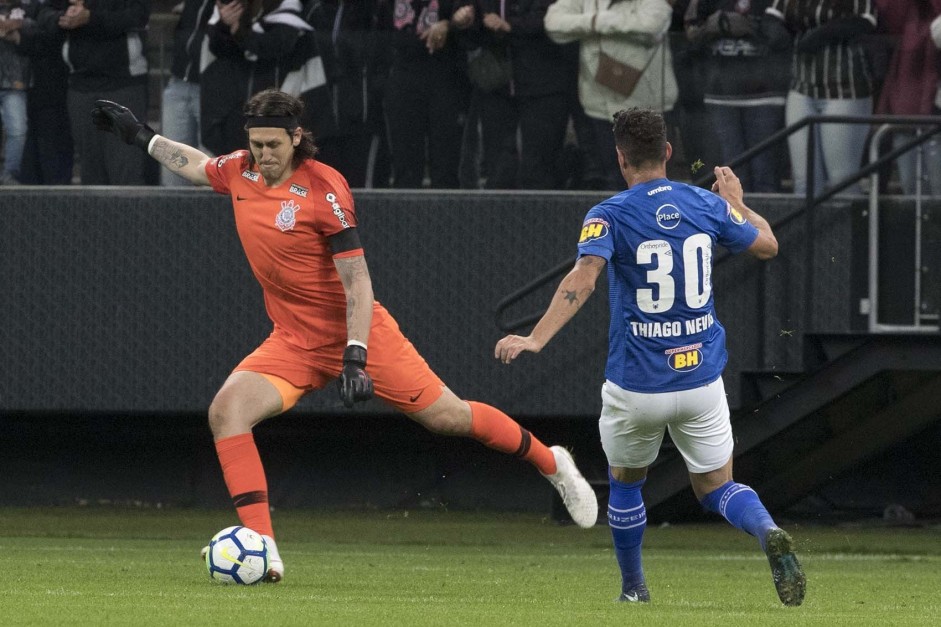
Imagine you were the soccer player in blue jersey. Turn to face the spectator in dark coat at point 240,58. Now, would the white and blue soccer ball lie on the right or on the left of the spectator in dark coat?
left

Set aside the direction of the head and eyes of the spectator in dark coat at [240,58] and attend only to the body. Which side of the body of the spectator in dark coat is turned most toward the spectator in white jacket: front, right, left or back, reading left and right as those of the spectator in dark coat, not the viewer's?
left

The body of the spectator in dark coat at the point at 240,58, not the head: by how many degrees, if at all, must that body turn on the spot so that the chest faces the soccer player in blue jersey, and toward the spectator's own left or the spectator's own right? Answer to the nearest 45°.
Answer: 0° — they already face them

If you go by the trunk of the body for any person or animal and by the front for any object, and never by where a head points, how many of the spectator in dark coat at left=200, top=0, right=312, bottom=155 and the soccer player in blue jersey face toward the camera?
1

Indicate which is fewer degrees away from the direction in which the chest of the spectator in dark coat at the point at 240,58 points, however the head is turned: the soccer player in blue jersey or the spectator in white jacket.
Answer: the soccer player in blue jersey

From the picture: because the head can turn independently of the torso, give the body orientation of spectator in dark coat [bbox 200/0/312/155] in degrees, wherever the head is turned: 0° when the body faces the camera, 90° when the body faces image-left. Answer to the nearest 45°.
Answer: approximately 0°

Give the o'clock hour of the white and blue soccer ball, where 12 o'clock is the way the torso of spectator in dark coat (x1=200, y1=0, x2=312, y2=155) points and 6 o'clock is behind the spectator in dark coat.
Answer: The white and blue soccer ball is roughly at 12 o'clock from the spectator in dark coat.

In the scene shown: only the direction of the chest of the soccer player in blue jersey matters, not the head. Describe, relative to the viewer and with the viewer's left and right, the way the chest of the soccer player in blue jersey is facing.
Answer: facing away from the viewer and to the left of the viewer
